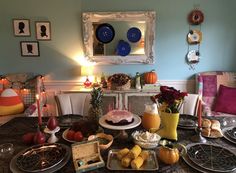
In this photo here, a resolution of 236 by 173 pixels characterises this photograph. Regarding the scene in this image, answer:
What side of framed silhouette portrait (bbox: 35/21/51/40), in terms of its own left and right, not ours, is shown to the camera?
front

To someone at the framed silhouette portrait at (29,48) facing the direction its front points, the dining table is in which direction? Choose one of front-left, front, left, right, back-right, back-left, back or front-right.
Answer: front

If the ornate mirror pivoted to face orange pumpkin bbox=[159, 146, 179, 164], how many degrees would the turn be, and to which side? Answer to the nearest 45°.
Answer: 0° — it already faces it

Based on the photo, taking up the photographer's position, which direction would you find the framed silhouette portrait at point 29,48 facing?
facing the viewer

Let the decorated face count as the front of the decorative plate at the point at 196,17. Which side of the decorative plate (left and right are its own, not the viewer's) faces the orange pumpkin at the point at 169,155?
front

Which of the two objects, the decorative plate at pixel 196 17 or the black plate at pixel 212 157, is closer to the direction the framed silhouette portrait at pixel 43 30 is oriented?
the black plate

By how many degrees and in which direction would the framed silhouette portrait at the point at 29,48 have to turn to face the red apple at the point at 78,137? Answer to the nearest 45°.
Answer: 0° — it already faces it

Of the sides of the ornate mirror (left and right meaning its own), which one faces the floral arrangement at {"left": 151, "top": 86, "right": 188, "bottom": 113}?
front

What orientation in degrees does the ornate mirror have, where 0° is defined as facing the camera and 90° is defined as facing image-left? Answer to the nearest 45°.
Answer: approximately 0°

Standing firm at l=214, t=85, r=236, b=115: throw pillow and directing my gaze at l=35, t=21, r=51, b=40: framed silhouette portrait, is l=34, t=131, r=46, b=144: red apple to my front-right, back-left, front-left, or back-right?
front-left

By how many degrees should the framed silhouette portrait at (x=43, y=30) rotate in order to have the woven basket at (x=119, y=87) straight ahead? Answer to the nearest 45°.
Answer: approximately 45° to its left

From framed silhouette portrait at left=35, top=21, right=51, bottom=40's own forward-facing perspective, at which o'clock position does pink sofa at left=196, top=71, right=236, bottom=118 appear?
The pink sofa is roughly at 10 o'clock from the framed silhouette portrait.

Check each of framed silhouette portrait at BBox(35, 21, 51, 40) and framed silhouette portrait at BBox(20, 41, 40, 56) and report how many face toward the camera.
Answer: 2

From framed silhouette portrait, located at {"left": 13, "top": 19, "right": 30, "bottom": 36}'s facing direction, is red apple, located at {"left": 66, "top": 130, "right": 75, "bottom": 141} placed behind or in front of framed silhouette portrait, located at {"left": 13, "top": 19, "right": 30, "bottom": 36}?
in front
